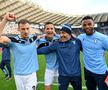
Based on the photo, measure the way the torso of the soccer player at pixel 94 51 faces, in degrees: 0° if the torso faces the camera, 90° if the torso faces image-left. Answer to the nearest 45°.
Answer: approximately 0°

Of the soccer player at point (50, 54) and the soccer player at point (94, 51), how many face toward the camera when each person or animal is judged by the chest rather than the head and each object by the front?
2

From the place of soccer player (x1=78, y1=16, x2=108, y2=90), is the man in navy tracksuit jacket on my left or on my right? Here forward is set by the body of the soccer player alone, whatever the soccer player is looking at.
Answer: on my right

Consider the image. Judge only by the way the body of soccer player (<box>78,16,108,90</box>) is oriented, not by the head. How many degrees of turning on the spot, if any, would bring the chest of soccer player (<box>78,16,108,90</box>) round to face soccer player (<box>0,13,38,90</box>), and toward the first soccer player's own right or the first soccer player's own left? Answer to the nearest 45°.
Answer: approximately 90° to the first soccer player's own right

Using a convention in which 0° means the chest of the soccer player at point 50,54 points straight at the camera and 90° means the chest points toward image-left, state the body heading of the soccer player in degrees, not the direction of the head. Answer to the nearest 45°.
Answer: approximately 0°

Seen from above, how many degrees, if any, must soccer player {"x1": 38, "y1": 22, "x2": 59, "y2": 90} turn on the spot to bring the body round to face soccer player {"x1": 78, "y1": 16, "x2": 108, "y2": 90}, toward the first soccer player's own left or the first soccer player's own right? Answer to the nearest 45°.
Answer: approximately 45° to the first soccer player's own left
